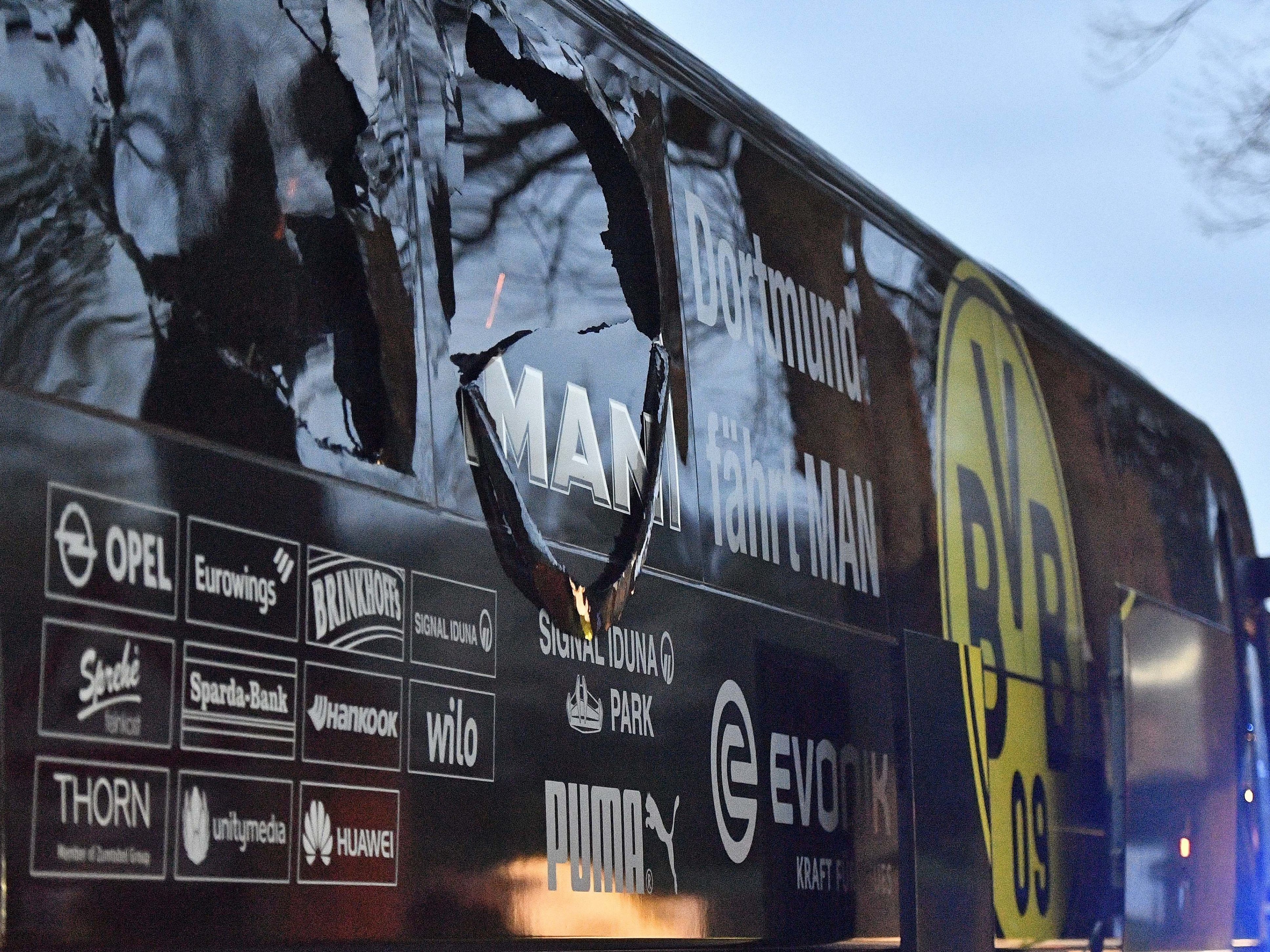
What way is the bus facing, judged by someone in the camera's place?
facing away from the viewer and to the right of the viewer
